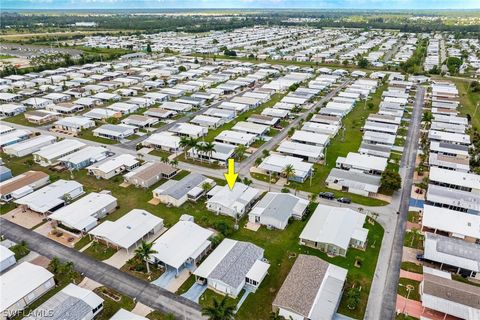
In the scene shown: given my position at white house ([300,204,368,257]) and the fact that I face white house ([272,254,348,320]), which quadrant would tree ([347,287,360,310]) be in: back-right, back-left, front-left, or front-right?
front-left

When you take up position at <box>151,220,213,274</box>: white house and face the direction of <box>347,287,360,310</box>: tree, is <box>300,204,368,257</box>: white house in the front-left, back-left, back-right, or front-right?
front-left

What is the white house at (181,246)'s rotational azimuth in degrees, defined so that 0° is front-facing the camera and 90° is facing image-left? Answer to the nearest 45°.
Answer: approximately 45°

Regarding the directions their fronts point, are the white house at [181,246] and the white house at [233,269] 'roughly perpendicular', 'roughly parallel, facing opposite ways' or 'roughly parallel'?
roughly parallel

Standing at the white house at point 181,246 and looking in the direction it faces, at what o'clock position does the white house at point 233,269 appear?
the white house at point 233,269 is roughly at 9 o'clock from the white house at point 181,246.

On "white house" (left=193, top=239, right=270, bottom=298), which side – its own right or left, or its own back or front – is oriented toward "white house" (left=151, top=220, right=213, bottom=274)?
right

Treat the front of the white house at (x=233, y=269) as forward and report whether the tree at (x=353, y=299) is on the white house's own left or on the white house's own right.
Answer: on the white house's own left

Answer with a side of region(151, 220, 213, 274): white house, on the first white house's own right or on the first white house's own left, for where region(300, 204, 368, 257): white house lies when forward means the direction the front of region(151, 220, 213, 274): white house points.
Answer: on the first white house's own left

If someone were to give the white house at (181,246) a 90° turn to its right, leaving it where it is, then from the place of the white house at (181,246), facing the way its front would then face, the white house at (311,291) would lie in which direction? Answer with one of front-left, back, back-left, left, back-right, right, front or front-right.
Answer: back

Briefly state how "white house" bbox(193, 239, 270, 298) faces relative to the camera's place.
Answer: facing the viewer and to the left of the viewer

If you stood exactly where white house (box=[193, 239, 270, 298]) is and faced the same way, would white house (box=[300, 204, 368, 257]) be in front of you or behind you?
behind

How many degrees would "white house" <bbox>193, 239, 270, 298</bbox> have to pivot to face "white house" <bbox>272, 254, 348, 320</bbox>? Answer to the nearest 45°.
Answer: approximately 90° to its left

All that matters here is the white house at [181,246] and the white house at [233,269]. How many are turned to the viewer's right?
0

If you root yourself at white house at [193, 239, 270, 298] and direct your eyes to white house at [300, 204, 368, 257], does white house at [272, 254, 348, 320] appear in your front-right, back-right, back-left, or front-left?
front-right

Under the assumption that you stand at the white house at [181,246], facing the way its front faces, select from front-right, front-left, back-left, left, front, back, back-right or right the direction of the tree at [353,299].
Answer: left
